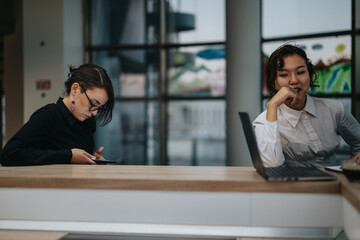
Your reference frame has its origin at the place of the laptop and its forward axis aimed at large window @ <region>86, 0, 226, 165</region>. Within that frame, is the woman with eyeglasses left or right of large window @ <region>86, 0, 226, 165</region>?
left

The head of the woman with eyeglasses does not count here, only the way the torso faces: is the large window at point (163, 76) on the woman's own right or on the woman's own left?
on the woman's own left

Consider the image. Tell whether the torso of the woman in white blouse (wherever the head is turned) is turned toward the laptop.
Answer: yes

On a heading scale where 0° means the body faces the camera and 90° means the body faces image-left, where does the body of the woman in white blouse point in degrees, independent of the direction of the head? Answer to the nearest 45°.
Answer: approximately 0°
